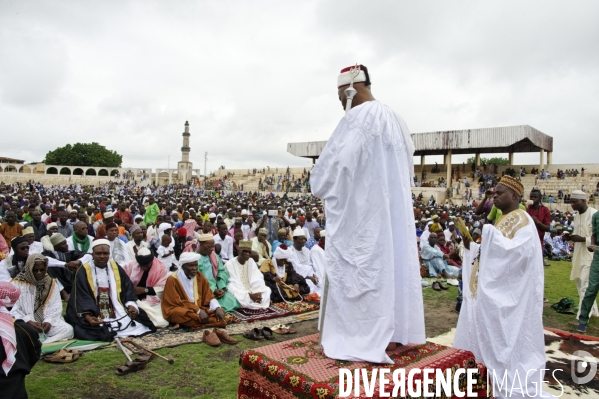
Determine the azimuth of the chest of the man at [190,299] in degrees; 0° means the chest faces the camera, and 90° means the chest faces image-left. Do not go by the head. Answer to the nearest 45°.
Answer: approximately 315°

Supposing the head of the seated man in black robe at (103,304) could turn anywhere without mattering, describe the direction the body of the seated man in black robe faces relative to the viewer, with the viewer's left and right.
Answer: facing the viewer

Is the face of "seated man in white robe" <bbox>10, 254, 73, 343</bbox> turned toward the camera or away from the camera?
toward the camera

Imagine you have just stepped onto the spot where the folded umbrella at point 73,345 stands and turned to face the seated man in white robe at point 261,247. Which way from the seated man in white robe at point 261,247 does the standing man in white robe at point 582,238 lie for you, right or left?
right

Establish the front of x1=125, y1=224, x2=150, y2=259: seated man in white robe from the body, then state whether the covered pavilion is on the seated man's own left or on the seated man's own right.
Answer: on the seated man's own left

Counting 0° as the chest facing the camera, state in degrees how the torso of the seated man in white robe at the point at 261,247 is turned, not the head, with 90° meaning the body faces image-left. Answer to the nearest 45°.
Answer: approximately 315°

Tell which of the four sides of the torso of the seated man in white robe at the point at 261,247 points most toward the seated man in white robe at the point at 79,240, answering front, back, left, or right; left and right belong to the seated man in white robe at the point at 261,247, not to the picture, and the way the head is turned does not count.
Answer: right

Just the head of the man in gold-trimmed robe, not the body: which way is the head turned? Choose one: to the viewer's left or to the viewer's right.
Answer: to the viewer's left

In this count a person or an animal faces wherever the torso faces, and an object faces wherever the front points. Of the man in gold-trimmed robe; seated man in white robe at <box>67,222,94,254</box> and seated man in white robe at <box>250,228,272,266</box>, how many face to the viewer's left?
1

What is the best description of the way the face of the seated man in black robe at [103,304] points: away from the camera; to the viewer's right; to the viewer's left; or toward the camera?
toward the camera

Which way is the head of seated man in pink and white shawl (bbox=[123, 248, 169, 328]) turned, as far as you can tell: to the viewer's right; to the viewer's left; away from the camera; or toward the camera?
toward the camera

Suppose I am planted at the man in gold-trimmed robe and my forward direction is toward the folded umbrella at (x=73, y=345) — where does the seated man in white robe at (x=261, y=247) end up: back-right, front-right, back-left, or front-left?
front-right

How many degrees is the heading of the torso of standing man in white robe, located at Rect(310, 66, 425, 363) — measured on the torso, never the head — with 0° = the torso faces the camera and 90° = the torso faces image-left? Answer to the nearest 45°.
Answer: approximately 135°

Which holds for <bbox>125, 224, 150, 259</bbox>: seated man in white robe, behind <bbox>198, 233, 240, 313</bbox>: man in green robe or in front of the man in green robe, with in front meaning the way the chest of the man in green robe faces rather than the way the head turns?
behind

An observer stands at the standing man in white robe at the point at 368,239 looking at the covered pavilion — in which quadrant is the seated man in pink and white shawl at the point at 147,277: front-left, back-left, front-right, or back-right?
front-left
